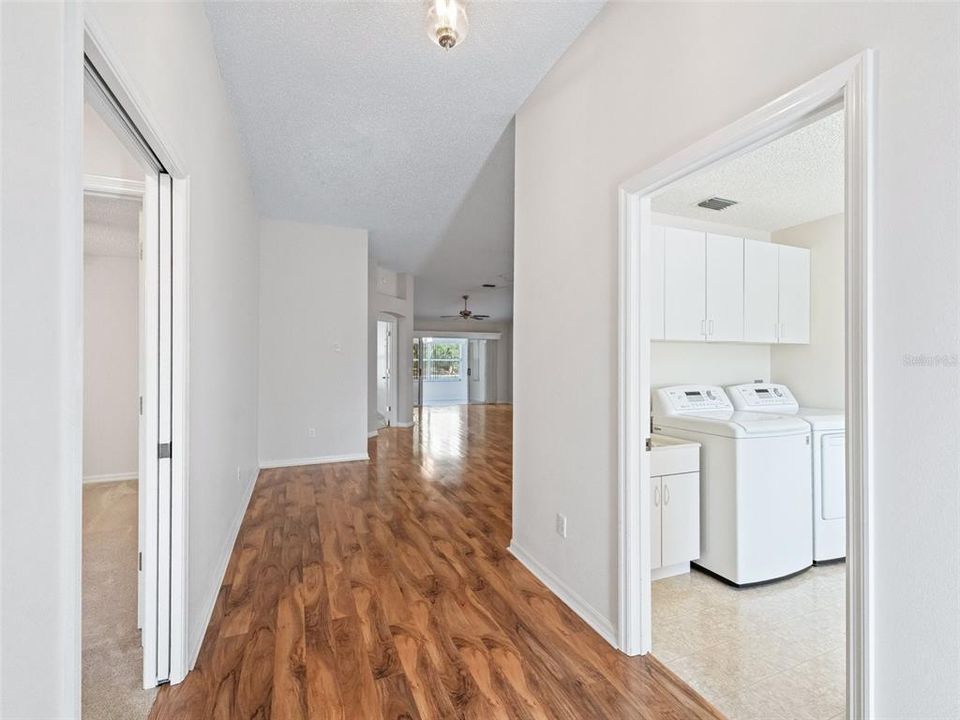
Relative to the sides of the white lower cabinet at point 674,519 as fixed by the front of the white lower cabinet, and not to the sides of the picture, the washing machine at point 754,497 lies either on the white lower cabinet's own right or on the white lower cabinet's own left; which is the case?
on the white lower cabinet's own left

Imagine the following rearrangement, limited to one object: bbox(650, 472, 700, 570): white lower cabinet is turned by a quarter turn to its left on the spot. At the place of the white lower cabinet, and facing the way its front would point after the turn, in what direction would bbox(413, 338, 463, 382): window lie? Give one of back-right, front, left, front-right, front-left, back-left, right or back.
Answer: left

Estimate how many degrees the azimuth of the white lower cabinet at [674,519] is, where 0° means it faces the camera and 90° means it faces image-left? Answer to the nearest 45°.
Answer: approximately 315°

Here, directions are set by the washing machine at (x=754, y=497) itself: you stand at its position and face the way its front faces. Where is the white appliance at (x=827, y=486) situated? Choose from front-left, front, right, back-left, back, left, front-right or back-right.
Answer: left

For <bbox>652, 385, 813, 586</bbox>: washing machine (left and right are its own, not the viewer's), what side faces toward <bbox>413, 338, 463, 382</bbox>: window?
back

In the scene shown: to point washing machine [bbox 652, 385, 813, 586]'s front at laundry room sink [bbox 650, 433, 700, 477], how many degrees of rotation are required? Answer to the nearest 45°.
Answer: approximately 90° to its right

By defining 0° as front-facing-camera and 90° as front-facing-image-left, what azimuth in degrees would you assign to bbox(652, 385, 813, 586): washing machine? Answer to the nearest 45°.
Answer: approximately 315°
